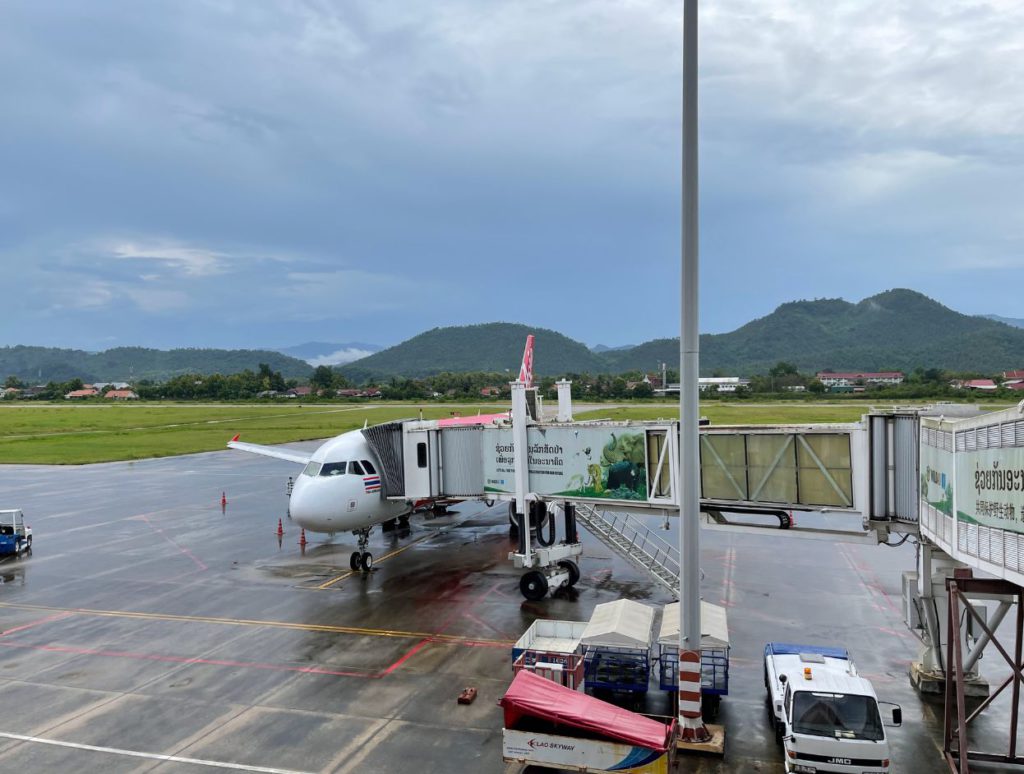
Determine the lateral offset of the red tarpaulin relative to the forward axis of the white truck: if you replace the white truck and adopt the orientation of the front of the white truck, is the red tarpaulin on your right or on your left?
on your right

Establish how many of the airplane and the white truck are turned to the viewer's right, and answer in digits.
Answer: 0

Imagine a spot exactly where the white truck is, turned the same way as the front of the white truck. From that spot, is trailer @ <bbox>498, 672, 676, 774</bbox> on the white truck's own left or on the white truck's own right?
on the white truck's own right

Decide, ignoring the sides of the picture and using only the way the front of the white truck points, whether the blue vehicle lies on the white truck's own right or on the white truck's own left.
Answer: on the white truck's own right

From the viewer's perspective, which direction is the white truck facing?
toward the camera

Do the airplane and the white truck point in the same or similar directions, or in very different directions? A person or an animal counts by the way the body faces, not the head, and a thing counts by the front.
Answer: same or similar directions

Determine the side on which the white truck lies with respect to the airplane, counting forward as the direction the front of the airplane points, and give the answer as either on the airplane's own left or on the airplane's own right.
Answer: on the airplane's own left

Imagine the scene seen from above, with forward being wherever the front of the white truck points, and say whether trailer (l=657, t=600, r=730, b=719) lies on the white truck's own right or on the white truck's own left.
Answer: on the white truck's own right

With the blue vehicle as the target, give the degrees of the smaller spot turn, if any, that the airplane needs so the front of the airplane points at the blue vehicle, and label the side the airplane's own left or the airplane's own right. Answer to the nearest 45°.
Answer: approximately 90° to the airplane's own right

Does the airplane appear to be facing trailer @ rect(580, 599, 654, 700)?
no

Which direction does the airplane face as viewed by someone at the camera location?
facing the viewer and to the left of the viewer

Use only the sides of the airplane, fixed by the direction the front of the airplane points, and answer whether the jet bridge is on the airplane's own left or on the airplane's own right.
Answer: on the airplane's own left

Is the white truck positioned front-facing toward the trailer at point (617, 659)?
no
